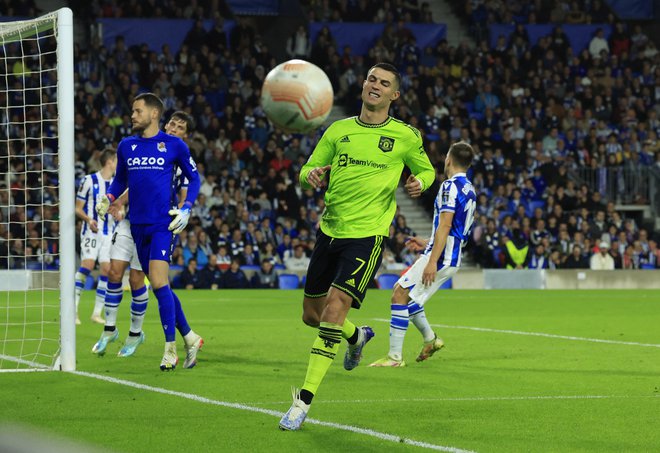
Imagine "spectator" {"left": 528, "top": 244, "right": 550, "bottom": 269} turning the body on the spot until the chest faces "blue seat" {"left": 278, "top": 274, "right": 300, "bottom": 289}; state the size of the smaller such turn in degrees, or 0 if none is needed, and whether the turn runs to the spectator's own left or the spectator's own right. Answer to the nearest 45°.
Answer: approximately 45° to the spectator's own right

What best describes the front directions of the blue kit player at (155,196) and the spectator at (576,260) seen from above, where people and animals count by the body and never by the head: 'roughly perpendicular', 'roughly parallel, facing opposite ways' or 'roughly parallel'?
roughly parallel

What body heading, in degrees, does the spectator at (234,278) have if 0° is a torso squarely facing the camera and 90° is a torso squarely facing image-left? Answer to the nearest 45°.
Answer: approximately 0°

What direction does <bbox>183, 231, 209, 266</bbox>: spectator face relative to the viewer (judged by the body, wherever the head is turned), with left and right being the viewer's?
facing the viewer

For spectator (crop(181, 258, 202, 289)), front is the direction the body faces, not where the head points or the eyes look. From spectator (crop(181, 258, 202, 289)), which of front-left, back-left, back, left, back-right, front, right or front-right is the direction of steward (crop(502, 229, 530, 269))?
left

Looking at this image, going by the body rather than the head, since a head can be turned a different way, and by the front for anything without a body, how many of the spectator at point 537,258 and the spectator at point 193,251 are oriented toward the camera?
2

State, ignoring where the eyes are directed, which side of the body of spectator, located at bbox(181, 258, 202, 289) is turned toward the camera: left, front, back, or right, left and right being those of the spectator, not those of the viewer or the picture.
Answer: front

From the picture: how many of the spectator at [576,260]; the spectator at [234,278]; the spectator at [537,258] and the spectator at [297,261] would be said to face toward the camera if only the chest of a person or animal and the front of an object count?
4

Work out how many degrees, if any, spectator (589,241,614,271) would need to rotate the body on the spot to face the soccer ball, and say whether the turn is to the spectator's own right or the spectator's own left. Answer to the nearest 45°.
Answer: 0° — they already face it

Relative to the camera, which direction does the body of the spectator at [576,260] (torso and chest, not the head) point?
toward the camera

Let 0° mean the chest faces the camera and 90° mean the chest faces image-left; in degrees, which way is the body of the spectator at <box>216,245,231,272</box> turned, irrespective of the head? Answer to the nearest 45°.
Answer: approximately 0°

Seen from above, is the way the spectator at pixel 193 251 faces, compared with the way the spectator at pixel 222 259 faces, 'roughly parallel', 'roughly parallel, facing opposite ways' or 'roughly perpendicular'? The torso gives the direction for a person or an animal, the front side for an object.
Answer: roughly parallel
